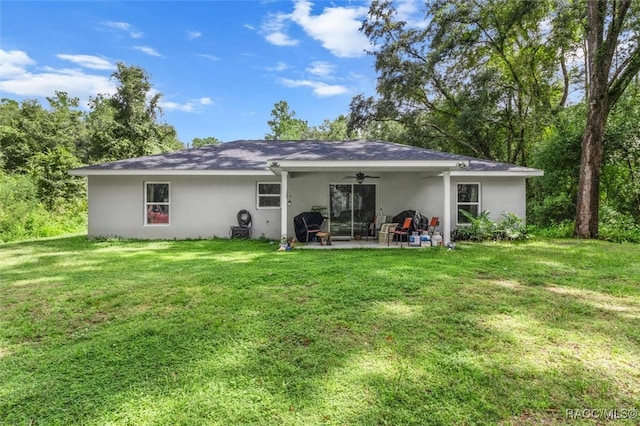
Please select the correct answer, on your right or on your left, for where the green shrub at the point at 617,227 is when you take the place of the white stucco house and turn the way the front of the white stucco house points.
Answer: on your right

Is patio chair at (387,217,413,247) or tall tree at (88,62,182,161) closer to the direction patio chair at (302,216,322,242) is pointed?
the patio chair

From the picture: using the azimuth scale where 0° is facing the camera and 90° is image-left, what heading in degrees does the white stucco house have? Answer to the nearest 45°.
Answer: approximately 180°

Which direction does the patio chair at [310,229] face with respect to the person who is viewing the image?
facing to the right of the viewer
